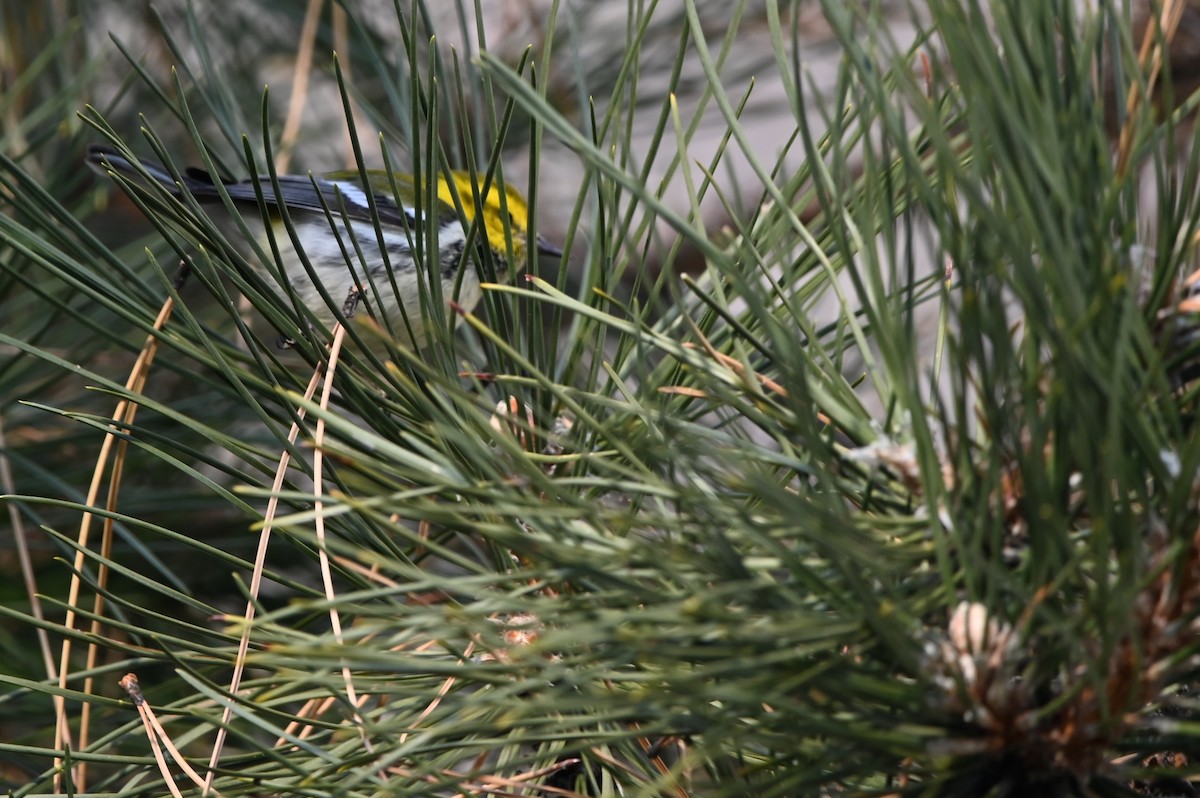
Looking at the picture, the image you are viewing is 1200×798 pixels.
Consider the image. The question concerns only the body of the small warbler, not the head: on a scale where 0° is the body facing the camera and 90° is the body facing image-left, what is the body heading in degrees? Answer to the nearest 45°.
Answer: approximately 270°
